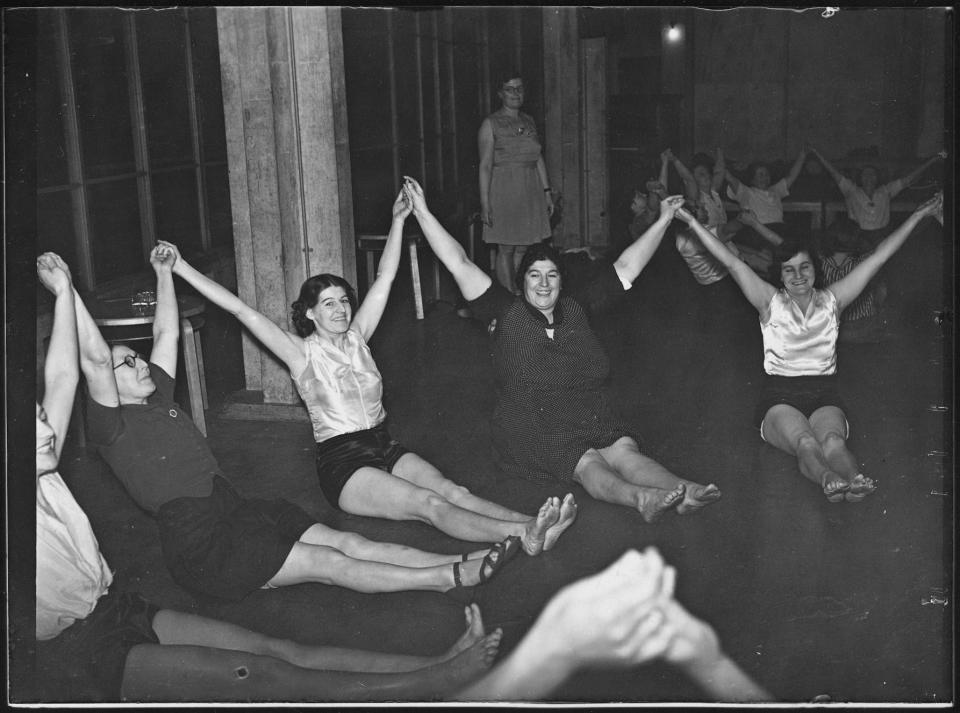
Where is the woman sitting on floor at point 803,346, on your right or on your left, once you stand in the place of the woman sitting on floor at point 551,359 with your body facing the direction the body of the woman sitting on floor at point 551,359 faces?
on your left

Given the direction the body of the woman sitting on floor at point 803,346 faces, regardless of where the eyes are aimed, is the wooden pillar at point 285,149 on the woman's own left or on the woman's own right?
on the woman's own right

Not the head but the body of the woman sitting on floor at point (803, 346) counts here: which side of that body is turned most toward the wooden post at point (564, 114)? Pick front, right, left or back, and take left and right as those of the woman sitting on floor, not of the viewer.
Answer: back

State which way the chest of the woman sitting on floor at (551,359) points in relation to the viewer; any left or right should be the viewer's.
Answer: facing the viewer and to the right of the viewer

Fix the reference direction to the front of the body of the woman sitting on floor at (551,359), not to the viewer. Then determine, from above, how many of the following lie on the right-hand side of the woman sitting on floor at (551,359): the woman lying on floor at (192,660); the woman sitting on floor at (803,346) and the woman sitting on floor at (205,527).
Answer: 2

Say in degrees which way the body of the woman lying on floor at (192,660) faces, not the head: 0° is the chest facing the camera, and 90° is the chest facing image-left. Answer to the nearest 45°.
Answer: approximately 270°

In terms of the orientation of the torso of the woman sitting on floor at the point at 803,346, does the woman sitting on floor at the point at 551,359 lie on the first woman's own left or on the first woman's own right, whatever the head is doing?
on the first woman's own right

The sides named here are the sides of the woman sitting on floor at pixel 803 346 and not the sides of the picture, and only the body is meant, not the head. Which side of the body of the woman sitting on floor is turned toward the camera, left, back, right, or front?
front

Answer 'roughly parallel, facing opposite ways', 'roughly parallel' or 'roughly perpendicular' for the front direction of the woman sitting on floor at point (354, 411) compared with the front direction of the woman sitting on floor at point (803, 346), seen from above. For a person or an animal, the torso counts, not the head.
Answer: roughly perpendicular

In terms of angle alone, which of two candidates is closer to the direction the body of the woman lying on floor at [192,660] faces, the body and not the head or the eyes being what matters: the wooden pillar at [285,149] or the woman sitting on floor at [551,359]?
the woman sitting on floor

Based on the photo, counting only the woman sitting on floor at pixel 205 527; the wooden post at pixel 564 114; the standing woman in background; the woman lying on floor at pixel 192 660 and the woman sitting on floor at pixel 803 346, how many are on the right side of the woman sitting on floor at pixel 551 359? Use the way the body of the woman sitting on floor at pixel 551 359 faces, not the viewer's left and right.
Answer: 2
